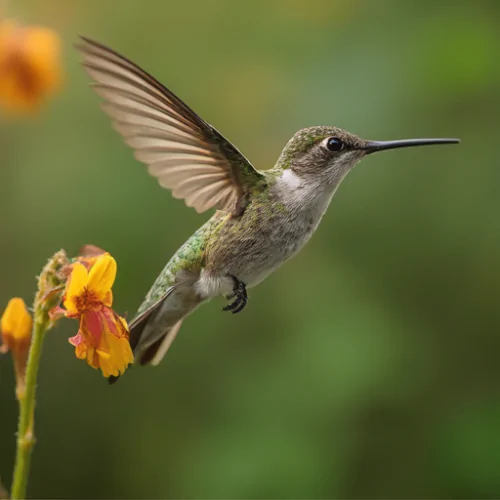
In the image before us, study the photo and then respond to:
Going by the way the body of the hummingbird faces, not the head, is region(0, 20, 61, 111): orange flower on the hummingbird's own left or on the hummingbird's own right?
on the hummingbird's own left

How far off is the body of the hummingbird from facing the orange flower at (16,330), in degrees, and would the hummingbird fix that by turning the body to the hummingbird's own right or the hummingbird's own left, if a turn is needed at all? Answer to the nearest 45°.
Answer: approximately 135° to the hummingbird's own right

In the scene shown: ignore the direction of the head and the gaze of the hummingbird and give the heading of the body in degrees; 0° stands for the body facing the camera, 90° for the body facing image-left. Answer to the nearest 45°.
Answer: approximately 270°
